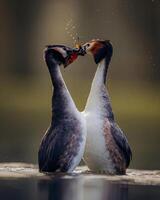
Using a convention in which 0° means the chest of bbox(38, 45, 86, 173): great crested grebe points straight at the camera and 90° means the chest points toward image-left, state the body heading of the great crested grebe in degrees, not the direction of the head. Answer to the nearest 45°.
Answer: approximately 270°

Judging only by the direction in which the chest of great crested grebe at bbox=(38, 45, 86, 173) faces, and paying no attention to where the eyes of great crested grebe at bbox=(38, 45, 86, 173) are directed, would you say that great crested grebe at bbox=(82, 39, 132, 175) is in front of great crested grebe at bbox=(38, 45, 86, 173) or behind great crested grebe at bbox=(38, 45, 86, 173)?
in front
